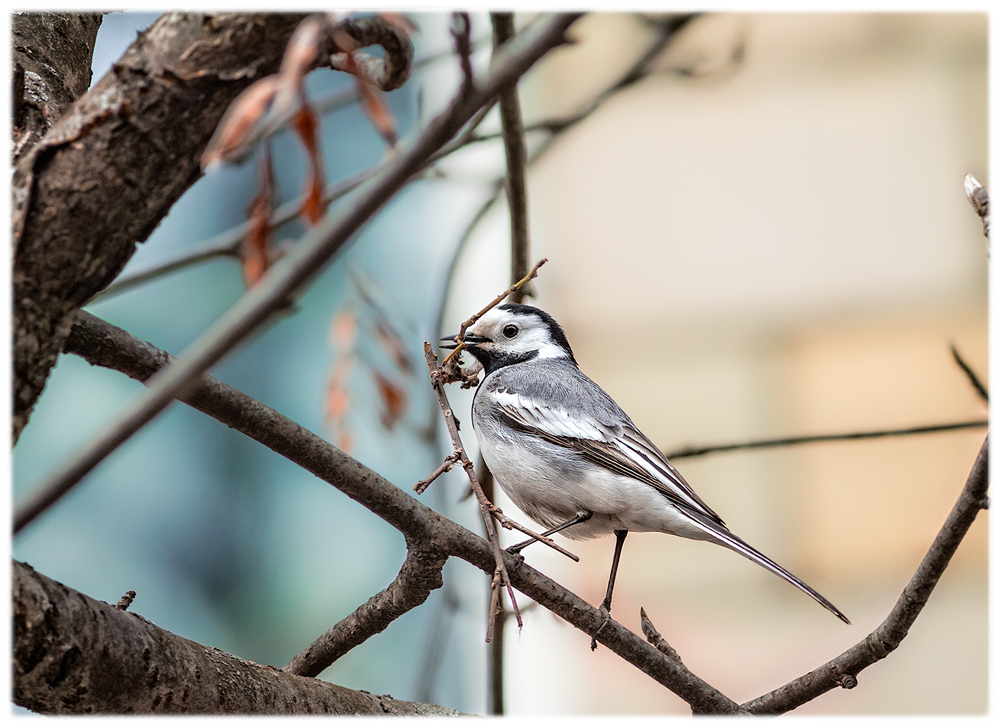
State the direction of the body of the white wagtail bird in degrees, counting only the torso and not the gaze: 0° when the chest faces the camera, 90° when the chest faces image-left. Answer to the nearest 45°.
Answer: approximately 90°
